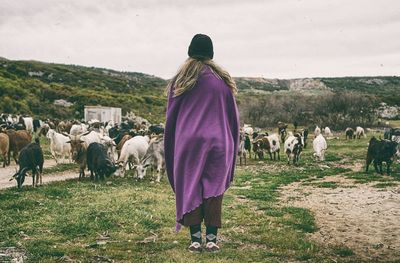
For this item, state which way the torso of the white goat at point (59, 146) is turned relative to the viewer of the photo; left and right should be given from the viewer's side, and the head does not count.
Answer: facing the viewer and to the left of the viewer

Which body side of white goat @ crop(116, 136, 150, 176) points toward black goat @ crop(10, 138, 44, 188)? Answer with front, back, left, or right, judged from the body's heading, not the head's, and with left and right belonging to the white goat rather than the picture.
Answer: front

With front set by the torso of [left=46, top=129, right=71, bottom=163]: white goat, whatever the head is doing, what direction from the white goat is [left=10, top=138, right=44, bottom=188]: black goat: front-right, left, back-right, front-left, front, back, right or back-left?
front-left

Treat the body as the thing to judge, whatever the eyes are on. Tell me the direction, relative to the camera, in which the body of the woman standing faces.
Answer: away from the camera

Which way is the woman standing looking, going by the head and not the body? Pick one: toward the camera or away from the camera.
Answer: away from the camera
